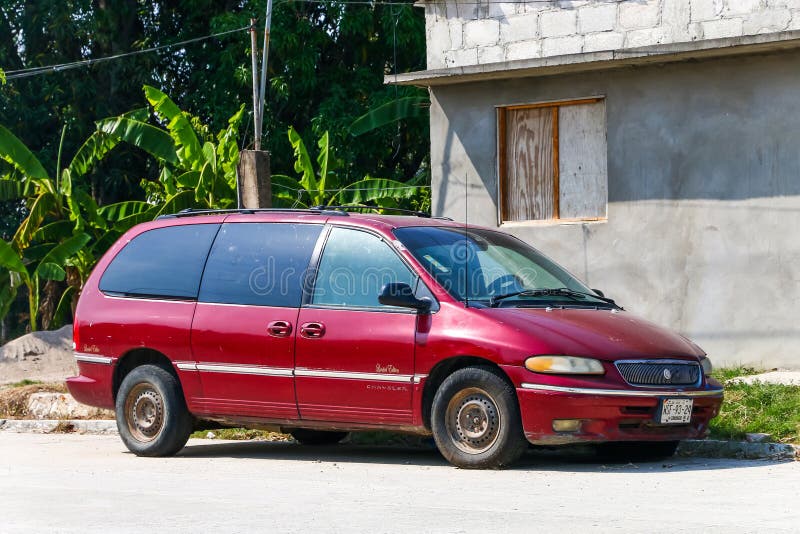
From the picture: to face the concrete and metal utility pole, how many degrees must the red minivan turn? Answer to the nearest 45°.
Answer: approximately 135° to its left

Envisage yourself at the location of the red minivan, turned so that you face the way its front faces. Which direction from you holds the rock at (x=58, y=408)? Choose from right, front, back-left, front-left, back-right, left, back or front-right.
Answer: back

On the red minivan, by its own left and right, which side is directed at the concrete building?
left

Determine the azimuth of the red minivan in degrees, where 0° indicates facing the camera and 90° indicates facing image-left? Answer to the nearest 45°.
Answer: approximately 315°

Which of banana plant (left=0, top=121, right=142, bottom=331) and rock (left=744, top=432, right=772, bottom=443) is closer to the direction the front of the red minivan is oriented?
the rock

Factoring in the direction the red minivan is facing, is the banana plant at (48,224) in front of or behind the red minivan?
behind

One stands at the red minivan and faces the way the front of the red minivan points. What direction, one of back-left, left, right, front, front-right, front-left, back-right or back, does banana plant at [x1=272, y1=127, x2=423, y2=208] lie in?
back-left
